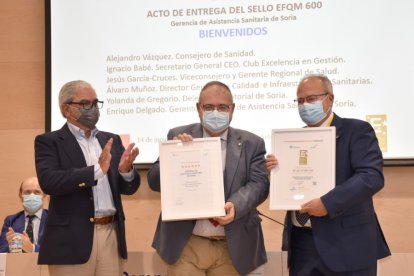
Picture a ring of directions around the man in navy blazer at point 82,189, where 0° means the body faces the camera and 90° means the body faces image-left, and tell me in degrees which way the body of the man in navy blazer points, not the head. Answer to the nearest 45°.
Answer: approximately 315°

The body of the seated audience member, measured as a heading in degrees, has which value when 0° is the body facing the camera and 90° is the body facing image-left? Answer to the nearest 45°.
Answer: approximately 0°

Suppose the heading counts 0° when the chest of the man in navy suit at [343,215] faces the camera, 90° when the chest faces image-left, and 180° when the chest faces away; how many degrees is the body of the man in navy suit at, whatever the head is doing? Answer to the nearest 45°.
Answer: approximately 45°

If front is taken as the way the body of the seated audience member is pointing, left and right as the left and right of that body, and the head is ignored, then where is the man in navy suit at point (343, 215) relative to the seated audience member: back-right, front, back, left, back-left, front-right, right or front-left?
front-left
